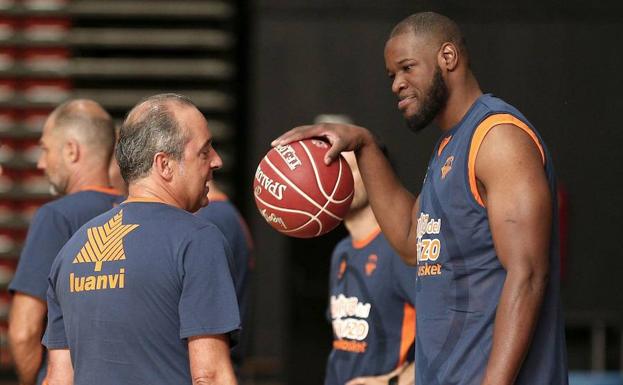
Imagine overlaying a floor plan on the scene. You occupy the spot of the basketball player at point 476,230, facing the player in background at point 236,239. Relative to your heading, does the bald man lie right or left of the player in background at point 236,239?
left

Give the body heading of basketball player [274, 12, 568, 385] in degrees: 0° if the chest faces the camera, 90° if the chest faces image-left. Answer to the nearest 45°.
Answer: approximately 45°

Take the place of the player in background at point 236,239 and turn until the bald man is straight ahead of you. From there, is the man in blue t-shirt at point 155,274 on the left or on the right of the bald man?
left

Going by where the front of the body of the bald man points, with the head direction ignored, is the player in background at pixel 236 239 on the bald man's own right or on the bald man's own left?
on the bald man's own right

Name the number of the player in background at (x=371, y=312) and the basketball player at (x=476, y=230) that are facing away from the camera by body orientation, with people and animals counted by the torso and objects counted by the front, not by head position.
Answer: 0

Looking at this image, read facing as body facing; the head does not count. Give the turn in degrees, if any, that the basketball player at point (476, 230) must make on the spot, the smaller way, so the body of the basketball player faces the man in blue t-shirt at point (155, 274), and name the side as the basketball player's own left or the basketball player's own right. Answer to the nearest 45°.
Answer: approximately 45° to the basketball player's own right

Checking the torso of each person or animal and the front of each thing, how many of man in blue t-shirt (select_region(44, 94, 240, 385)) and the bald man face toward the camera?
0

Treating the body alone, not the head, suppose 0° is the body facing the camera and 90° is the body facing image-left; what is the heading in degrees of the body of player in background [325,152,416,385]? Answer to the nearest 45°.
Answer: approximately 45°

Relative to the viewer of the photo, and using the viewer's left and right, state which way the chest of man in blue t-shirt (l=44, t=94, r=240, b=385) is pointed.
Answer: facing away from the viewer and to the right of the viewer

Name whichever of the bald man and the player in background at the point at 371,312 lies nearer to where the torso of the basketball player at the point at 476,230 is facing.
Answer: the bald man

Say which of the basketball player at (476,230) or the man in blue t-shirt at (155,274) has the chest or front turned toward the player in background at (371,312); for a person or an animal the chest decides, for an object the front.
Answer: the man in blue t-shirt

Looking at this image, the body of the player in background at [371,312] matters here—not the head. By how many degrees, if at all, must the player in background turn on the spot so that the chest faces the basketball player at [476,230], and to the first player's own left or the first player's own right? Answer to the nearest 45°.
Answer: approximately 45° to the first player's own left
